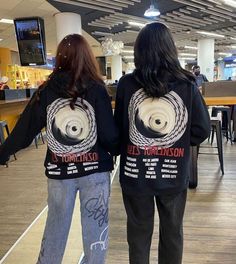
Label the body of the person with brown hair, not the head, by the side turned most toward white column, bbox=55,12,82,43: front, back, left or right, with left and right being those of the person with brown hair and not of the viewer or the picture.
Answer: front

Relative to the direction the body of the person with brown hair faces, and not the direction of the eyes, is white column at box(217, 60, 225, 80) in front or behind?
in front

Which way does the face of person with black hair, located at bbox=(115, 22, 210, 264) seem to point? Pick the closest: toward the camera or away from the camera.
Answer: away from the camera

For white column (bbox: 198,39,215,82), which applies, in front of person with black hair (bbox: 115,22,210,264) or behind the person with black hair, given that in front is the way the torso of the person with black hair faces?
in front

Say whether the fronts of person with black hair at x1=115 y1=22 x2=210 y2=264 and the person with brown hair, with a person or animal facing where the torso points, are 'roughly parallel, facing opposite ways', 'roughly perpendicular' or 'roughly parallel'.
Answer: roughly parallel

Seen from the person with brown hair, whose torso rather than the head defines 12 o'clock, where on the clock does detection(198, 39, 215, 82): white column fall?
The white column is roughly at 1 o'clock from the person with brown hair.

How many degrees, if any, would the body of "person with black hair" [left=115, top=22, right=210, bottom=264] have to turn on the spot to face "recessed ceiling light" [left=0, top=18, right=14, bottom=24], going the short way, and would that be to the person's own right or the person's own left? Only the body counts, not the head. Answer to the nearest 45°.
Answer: approximately 45° to the person's own left

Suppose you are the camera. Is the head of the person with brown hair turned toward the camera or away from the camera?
away from the camera

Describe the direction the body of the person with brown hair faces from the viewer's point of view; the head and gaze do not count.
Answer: away from the camera

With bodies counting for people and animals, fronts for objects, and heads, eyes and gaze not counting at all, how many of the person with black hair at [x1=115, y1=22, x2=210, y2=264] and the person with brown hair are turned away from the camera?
2

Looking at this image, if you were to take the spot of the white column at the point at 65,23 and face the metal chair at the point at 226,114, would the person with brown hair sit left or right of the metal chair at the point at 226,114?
right

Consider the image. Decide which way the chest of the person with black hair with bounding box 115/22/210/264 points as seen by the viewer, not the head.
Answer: away from the camera
